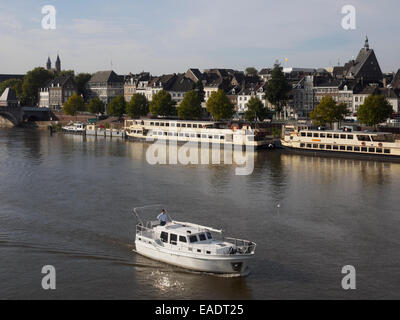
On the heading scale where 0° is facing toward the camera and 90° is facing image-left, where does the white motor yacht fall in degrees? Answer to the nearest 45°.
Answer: approximately 315°
